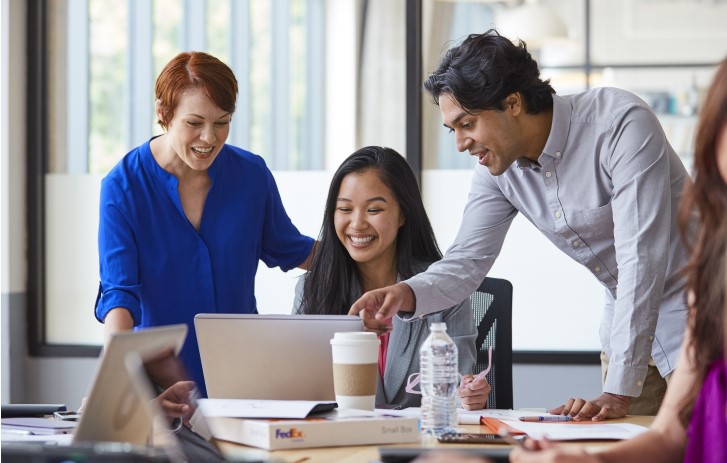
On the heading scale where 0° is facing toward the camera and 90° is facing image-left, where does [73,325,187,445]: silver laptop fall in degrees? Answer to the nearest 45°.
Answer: approximately 135°

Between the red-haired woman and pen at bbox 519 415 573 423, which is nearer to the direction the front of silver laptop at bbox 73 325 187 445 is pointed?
the red-haired woman

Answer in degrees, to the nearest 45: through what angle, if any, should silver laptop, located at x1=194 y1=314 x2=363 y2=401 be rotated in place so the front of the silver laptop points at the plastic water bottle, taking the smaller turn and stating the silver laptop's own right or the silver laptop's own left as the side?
approximately 90° to the silver laptop's own right

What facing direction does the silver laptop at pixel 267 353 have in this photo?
away from the camera

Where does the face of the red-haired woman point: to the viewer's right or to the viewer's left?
to the viewer's right

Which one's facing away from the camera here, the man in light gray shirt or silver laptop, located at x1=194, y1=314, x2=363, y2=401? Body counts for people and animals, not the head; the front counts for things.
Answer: the silver laptop

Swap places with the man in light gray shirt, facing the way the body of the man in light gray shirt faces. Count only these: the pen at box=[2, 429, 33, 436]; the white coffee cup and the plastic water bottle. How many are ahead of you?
3

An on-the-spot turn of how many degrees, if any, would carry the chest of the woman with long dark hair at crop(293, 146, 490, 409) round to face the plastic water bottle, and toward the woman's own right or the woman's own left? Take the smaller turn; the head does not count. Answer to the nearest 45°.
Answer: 0° — they already face it

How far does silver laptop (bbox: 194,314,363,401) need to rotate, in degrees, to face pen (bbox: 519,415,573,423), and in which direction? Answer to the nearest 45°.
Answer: approximately 90° to its right
